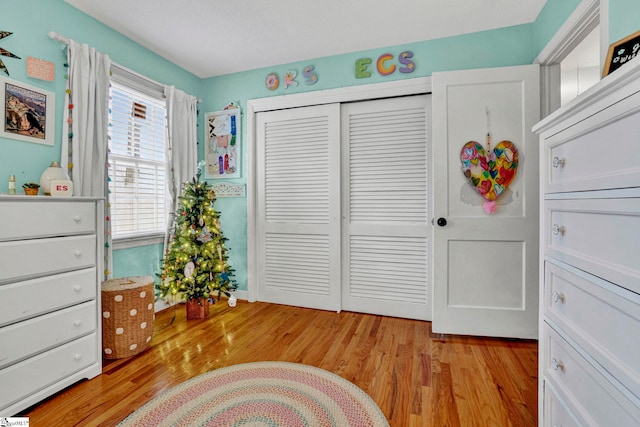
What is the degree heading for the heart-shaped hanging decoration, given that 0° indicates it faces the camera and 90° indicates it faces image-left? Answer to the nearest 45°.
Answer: approximately 0°

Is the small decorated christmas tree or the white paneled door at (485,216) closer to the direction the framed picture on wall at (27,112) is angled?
the white paneled door

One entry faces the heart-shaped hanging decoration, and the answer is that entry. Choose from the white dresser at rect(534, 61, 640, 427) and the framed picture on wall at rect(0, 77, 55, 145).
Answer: the framed picture on wall

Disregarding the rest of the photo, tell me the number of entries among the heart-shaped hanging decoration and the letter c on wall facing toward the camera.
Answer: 2

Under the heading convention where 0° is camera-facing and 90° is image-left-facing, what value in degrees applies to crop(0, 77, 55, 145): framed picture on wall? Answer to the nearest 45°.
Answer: approximately 315°

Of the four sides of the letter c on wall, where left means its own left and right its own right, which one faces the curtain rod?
right

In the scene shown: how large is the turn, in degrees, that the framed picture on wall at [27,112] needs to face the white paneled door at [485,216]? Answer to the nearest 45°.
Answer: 0° — it already faces it

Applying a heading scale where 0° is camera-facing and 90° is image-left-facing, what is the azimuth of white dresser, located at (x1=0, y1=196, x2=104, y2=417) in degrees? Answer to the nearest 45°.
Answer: approximately 315°

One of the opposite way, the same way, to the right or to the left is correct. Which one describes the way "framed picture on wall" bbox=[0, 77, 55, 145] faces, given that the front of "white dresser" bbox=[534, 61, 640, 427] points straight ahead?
the opposite way
